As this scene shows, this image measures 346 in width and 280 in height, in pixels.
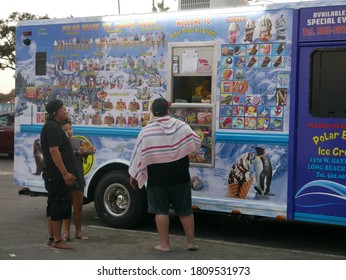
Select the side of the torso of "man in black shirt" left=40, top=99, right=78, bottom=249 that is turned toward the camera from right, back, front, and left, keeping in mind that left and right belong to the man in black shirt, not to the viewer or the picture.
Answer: right

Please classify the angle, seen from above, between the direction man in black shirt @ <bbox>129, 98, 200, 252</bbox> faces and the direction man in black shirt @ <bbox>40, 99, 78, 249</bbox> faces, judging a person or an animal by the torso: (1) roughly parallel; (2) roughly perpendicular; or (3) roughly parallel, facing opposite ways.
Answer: roughly perpendicular

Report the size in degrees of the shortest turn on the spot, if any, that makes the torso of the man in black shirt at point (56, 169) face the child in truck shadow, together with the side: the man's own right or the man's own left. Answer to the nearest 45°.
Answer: approximately 90° to the man's own left

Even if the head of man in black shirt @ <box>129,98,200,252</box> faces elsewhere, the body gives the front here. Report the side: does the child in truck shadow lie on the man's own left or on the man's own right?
on the man's own left

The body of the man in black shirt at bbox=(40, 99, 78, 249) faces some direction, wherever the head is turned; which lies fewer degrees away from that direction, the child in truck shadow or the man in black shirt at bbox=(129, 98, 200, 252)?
the man in black shirt

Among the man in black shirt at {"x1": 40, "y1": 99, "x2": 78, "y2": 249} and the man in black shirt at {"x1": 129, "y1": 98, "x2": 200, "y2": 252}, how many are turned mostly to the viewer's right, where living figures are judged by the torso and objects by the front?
1

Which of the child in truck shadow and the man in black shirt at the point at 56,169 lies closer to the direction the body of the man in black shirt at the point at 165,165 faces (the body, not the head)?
the child in truck shadow

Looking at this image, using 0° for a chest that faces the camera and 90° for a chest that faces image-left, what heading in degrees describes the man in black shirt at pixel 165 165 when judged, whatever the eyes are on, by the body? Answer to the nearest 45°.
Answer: approximately 180°

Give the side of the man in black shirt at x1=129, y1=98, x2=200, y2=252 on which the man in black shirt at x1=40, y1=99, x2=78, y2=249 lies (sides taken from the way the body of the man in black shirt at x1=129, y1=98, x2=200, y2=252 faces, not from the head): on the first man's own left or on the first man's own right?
on the first man's own left

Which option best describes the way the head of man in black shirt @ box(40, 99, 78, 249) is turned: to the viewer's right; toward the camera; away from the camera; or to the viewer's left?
to the viewer's right
